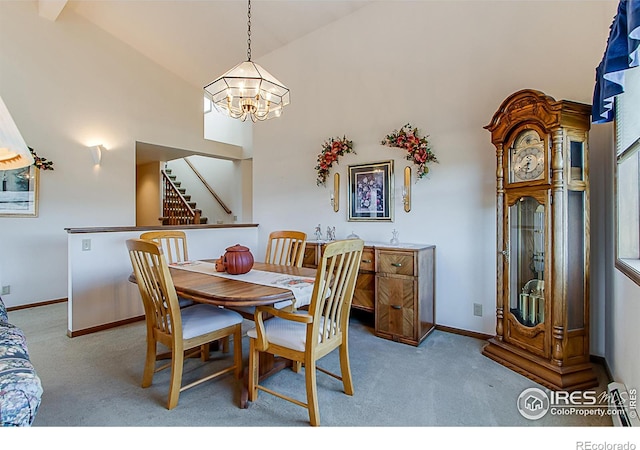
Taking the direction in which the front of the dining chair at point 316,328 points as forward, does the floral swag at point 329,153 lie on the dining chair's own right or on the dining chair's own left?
on the dining chair's own right

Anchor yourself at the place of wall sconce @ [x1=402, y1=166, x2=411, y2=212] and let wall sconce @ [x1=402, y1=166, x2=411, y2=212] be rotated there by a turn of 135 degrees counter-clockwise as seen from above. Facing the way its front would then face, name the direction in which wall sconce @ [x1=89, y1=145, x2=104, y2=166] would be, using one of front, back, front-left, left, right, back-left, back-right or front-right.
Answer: back

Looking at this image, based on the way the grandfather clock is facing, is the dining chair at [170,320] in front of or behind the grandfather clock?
in front

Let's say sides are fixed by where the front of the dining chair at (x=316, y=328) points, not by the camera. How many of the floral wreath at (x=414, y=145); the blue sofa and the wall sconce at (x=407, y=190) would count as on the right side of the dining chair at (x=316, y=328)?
2

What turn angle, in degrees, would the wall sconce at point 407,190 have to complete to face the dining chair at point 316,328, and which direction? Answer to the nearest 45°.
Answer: approximately 45° to its left

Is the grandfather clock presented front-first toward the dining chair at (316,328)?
yes

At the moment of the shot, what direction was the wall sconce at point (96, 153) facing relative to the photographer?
facing the viewer and to the right of the viewer

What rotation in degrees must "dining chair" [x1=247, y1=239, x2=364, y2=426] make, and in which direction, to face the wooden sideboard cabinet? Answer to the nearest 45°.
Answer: approximately 90° to its right

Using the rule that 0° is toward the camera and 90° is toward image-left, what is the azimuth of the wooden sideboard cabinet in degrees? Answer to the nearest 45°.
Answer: approximately 45°

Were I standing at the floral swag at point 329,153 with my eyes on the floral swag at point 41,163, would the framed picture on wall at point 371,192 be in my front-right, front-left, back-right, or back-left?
back-left
